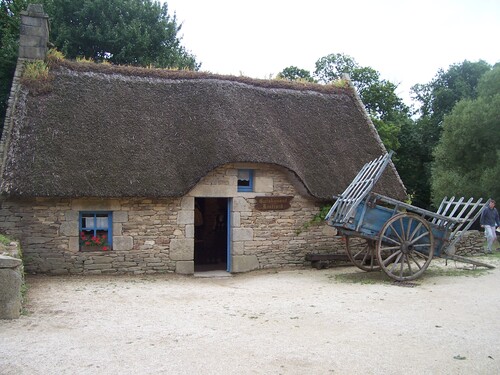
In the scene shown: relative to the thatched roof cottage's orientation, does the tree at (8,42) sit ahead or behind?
behind

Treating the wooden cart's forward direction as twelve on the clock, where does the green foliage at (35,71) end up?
The green foliage is roughly at 7 o'clock from the wooden cart.

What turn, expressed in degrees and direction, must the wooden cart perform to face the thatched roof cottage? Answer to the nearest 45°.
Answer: approximately 135° to its left

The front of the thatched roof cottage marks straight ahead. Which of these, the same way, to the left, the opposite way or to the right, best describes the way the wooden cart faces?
to the left

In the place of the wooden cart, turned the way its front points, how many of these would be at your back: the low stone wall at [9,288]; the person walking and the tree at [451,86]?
1

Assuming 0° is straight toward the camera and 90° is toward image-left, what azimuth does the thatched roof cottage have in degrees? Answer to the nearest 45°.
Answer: approximately 0°

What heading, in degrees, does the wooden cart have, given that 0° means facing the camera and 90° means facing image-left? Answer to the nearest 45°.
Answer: approximately 225°

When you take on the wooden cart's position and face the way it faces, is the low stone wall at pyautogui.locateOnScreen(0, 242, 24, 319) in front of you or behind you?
behind

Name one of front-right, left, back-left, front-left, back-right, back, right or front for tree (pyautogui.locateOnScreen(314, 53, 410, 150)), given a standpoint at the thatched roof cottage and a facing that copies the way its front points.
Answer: back-left

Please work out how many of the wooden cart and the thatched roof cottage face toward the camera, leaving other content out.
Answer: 1

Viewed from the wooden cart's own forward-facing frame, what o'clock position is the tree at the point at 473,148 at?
The tree is roughly at 11 o'clock from the wooden cart.

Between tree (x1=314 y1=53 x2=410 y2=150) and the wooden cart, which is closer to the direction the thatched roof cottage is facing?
the wooden cart
